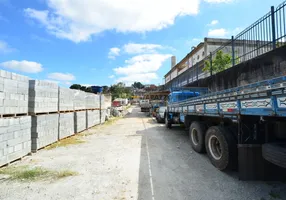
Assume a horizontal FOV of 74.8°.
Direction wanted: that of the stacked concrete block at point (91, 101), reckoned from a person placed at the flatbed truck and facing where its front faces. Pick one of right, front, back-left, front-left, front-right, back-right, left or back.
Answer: front

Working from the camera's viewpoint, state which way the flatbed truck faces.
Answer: facing away from the viewer and to the left of the viewer

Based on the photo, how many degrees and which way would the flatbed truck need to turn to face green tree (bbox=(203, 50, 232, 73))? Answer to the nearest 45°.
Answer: approximately 45° to its right

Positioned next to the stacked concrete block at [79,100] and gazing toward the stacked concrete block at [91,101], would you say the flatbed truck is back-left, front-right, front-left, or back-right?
back-right
